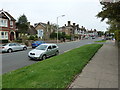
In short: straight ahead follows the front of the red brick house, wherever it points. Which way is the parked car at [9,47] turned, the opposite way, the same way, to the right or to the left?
to the left

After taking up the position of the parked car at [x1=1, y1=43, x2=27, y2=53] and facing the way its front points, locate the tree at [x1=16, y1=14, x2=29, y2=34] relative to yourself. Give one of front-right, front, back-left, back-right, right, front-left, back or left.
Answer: front-left

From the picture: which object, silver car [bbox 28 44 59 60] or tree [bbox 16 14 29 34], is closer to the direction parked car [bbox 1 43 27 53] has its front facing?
the tree

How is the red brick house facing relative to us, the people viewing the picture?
facing the viewer and to the right of the viewer

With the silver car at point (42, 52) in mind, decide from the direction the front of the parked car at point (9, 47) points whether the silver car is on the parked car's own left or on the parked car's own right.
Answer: on the parked car's own right

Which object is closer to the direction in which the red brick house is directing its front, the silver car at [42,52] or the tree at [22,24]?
the silver car

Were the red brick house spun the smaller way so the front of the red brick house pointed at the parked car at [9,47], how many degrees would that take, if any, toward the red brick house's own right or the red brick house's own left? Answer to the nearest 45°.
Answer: approximately 45° to the red brick house's own right

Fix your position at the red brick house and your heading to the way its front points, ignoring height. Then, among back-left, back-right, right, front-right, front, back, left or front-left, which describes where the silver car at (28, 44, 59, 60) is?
front-right

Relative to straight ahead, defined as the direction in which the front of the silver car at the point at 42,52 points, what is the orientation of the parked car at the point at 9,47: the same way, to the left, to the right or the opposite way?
the opposite way

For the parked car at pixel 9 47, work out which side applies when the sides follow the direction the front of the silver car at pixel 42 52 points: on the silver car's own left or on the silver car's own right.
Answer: on the silver car's own right

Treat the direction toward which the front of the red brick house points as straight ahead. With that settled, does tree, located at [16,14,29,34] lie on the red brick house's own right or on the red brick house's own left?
on the red brick house's own left
